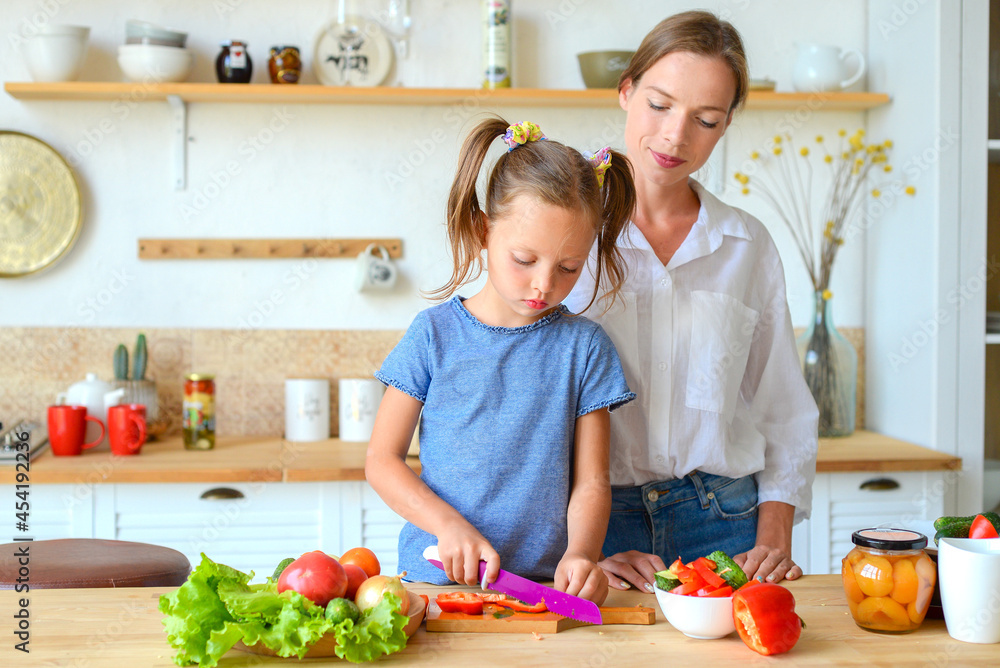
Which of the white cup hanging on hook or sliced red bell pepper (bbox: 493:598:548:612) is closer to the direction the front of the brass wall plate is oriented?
the sliced red bell pepper

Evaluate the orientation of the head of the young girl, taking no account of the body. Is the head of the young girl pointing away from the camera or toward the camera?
toward the camera

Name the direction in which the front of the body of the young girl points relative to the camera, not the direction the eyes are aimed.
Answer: toward the camera

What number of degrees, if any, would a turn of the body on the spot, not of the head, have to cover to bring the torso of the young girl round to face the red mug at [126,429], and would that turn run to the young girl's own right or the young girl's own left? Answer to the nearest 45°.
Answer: approximately 135° to the young girl's own right

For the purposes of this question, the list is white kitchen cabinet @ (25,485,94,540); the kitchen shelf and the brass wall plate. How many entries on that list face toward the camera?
3

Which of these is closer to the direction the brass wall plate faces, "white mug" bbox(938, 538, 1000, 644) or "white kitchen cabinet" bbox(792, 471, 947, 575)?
the white mug

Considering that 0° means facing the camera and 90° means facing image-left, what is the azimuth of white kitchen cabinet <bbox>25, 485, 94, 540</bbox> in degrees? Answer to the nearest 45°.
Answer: approximately 0°

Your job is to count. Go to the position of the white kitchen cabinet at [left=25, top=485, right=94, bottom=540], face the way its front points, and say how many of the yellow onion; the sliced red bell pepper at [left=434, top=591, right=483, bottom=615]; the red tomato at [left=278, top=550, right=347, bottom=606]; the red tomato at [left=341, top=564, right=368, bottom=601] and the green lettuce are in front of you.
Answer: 5

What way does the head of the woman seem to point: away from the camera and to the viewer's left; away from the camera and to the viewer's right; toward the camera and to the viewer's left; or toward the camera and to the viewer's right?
toward the camera and to the viewer's left

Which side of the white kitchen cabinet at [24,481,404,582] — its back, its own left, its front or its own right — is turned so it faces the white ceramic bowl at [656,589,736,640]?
front

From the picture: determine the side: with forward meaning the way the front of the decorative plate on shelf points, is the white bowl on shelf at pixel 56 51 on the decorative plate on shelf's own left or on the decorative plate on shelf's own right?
on the decorative plate on shelf's own right

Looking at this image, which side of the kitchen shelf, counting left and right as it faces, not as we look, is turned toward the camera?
front

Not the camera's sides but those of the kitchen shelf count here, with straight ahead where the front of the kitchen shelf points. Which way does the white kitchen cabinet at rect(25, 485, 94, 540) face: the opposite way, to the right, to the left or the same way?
the same way

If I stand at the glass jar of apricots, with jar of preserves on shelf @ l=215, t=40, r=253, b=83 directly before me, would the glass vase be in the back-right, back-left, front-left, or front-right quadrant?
front-right
